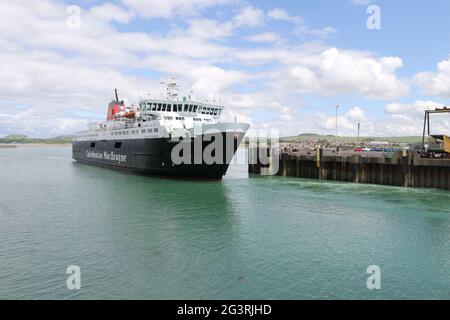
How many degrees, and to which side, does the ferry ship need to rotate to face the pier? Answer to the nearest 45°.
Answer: approximately 45° to its left

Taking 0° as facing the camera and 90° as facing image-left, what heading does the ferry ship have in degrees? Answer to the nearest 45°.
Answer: approximately 315°
